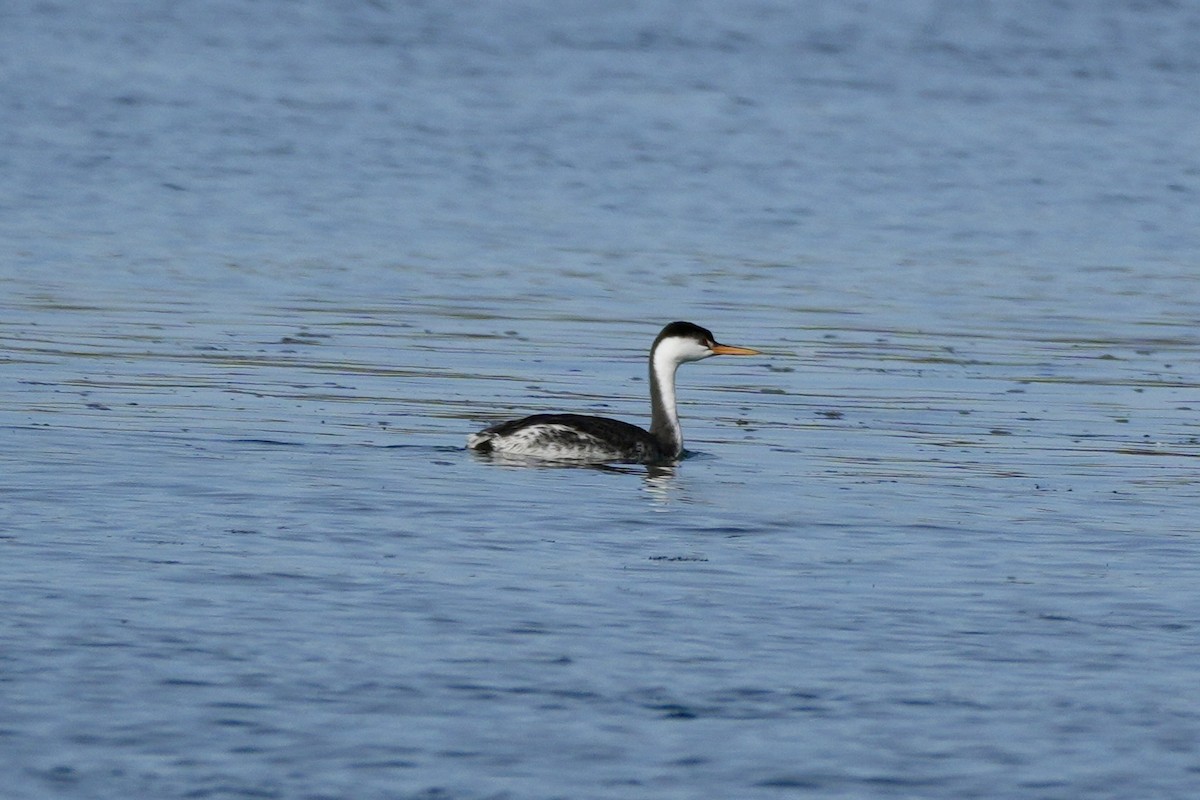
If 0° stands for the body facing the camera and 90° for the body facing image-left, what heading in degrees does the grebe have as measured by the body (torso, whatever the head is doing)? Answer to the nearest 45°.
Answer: approximately 270°
